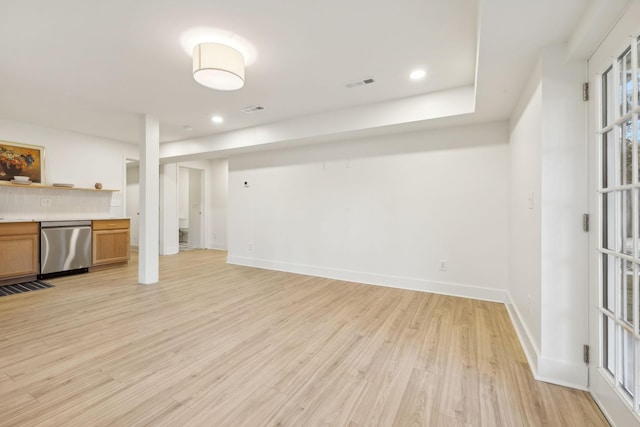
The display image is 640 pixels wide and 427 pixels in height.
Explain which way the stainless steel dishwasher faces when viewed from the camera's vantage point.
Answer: facing the viewer and to the right of the viewer

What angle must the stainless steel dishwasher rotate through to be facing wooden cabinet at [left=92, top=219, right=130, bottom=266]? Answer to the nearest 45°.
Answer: approximately 45° to its left

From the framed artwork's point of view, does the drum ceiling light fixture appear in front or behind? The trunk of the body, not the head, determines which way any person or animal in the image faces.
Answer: in front

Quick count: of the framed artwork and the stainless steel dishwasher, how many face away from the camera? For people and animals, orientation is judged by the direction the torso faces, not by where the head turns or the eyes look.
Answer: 0
